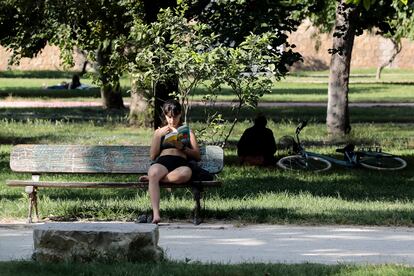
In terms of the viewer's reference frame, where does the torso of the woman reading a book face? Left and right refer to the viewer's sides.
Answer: facing the viewer

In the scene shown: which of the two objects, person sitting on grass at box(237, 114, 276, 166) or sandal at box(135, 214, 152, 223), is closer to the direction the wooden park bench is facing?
the sandal

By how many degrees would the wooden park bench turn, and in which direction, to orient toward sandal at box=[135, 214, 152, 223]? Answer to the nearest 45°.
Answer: approximately 45° to its left

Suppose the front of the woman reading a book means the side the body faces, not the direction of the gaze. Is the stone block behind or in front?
in front

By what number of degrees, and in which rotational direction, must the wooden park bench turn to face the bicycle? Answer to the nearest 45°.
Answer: approximately 135° to its left

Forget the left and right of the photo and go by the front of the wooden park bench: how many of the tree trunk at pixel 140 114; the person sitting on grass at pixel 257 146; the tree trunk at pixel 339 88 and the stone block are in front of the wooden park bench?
1

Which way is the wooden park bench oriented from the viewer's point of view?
toward the camera

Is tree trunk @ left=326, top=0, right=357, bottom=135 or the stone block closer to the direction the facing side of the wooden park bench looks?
the stone block
